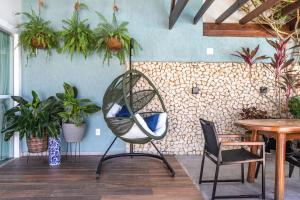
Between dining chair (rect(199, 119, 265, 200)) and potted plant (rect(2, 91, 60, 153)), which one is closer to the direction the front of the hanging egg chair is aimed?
the dining chair

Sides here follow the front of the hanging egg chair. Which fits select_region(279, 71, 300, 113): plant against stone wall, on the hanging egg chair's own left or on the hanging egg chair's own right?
on the hanging egg chair's own left

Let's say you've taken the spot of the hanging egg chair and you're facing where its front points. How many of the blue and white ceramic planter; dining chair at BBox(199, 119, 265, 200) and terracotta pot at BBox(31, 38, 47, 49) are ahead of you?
1

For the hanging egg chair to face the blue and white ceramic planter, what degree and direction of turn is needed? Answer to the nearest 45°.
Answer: approximately 135° to its right

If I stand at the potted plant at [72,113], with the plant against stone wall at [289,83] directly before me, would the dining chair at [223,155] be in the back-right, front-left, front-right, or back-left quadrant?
front-right

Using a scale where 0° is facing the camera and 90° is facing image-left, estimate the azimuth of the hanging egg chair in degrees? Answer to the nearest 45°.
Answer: approximately 315°

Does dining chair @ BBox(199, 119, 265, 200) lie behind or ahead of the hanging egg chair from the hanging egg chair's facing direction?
ahead

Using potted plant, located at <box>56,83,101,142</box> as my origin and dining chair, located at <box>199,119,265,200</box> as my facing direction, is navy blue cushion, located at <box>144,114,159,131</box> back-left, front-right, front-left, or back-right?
front-left
